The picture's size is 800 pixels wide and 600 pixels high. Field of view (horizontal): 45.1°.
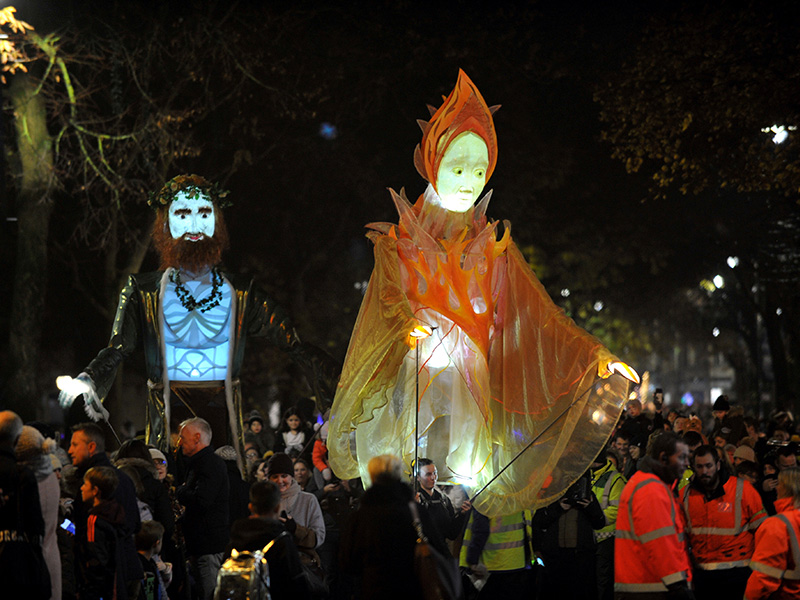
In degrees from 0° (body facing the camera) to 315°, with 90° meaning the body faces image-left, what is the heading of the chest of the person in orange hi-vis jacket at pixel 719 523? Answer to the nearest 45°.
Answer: approximately 45°

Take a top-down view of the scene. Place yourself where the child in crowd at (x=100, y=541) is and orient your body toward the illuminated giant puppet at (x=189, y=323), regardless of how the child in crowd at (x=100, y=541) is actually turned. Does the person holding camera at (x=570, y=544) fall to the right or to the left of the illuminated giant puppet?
right

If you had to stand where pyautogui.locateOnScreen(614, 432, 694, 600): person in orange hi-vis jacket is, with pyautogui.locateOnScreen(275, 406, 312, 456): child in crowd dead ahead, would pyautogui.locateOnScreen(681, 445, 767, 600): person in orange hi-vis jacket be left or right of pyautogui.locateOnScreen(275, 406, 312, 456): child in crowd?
right

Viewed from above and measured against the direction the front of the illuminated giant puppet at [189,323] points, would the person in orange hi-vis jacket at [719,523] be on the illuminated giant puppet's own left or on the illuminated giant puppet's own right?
on the illuminated giant puppet's own left
